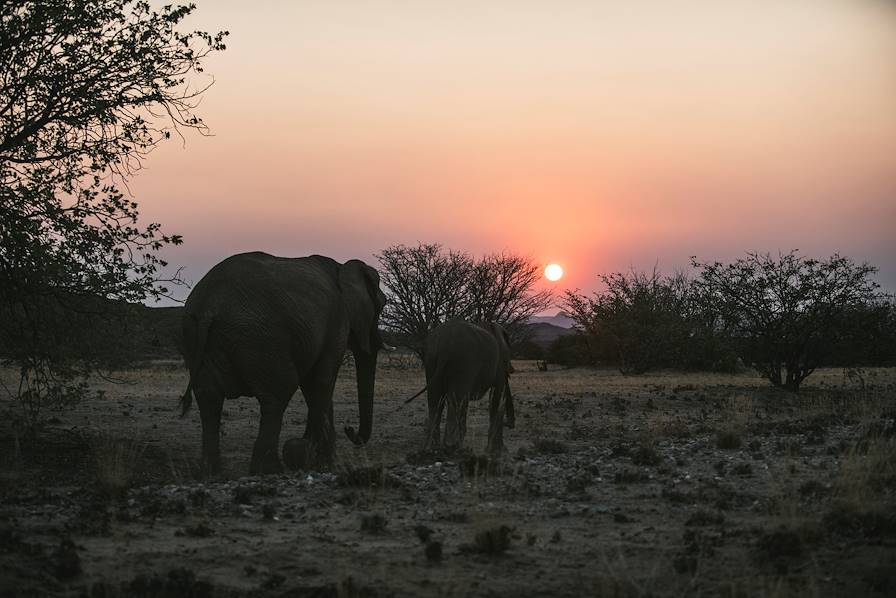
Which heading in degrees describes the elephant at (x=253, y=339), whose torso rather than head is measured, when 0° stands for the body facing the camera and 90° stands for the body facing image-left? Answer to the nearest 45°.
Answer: approximately 225°

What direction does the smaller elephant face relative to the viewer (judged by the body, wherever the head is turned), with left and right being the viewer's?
facing away from the viewer and to the right of the viewer

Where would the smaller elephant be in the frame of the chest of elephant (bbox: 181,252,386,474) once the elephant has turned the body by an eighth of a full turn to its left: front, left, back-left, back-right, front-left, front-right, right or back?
front-right

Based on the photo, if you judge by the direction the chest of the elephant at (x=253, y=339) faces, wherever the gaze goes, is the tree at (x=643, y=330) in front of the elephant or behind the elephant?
in front
